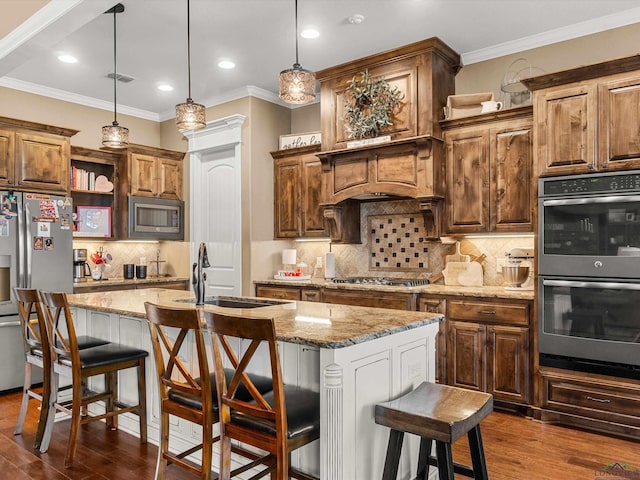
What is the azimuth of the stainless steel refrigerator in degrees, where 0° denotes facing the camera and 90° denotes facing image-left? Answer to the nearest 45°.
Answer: approximately 0°

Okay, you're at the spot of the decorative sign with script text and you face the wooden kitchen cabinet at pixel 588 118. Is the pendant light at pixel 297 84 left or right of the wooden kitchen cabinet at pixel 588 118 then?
right

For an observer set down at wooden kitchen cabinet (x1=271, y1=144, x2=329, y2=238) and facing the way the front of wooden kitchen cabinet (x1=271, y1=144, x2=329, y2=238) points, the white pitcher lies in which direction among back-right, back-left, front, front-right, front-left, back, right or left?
left

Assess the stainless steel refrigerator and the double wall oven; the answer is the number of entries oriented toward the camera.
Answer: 2

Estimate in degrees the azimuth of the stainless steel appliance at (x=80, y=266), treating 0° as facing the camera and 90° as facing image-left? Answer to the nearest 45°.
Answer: approximately 315°

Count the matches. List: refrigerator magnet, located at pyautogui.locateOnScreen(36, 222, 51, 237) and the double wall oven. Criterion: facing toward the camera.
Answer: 2

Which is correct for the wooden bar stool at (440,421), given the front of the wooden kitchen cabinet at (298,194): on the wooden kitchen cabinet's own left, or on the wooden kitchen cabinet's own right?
on the wooden kitchen cabinet's own left

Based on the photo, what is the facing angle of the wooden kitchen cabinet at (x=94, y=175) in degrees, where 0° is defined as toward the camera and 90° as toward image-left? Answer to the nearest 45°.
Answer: approximately 315°
